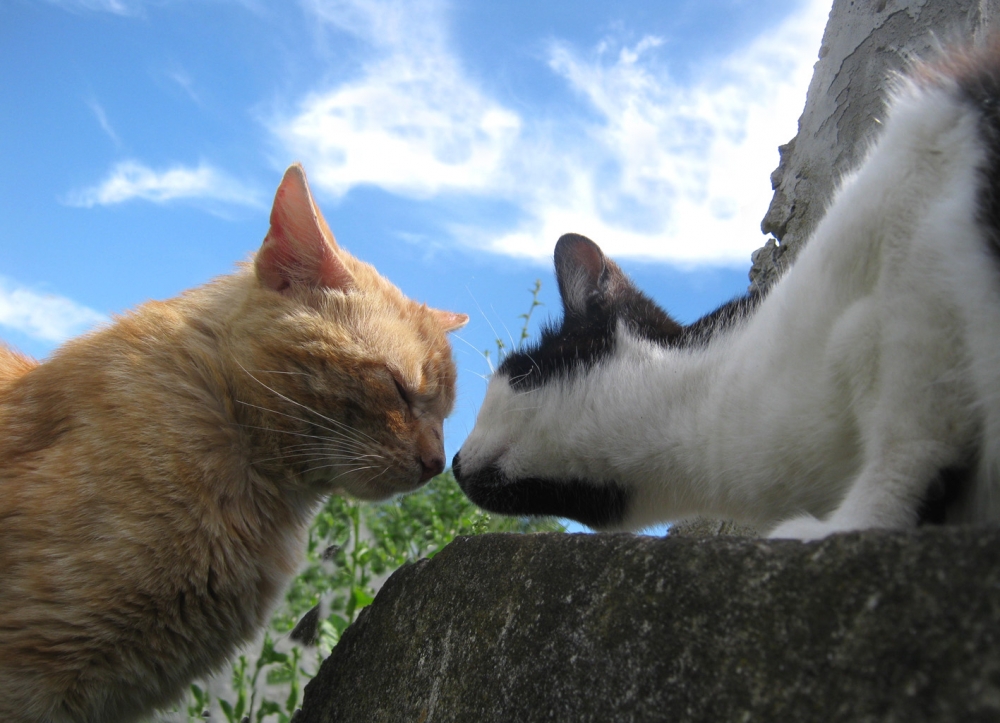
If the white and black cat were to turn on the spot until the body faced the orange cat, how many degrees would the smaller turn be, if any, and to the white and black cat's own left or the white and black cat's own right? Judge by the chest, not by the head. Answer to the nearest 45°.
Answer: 0° — it already faces it

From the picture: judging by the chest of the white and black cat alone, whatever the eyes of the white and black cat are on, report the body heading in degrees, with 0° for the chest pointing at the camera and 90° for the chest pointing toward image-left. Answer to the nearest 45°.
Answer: approximately 90°

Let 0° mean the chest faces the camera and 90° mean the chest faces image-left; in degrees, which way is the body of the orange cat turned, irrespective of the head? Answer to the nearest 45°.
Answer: approximately 270°

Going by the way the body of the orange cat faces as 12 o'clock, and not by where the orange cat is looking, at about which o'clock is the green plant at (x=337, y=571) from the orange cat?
The green plant is roughly at 10 o'clock from the orange cat.

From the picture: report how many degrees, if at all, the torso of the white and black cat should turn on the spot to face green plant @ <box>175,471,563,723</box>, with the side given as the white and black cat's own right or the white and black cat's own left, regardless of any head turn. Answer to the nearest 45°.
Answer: approximately 45° to the white and black cat's own right

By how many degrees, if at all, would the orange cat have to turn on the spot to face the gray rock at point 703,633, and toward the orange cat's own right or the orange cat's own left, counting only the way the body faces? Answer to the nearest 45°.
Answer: approximately 45° to the orange cat's own right

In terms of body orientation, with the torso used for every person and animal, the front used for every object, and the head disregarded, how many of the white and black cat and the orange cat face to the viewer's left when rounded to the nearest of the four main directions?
1
